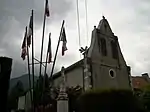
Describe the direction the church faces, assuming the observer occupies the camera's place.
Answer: facing the viewer and to the right of the viewer
